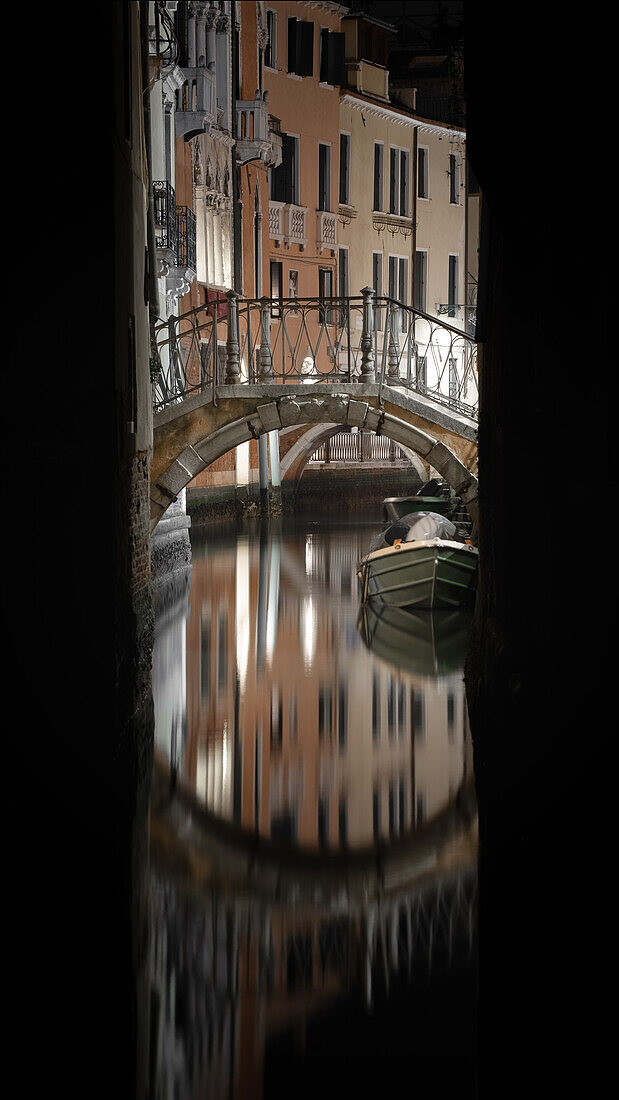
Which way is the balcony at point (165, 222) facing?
to the viewer's right

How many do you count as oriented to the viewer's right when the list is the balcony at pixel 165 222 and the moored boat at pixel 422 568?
1
